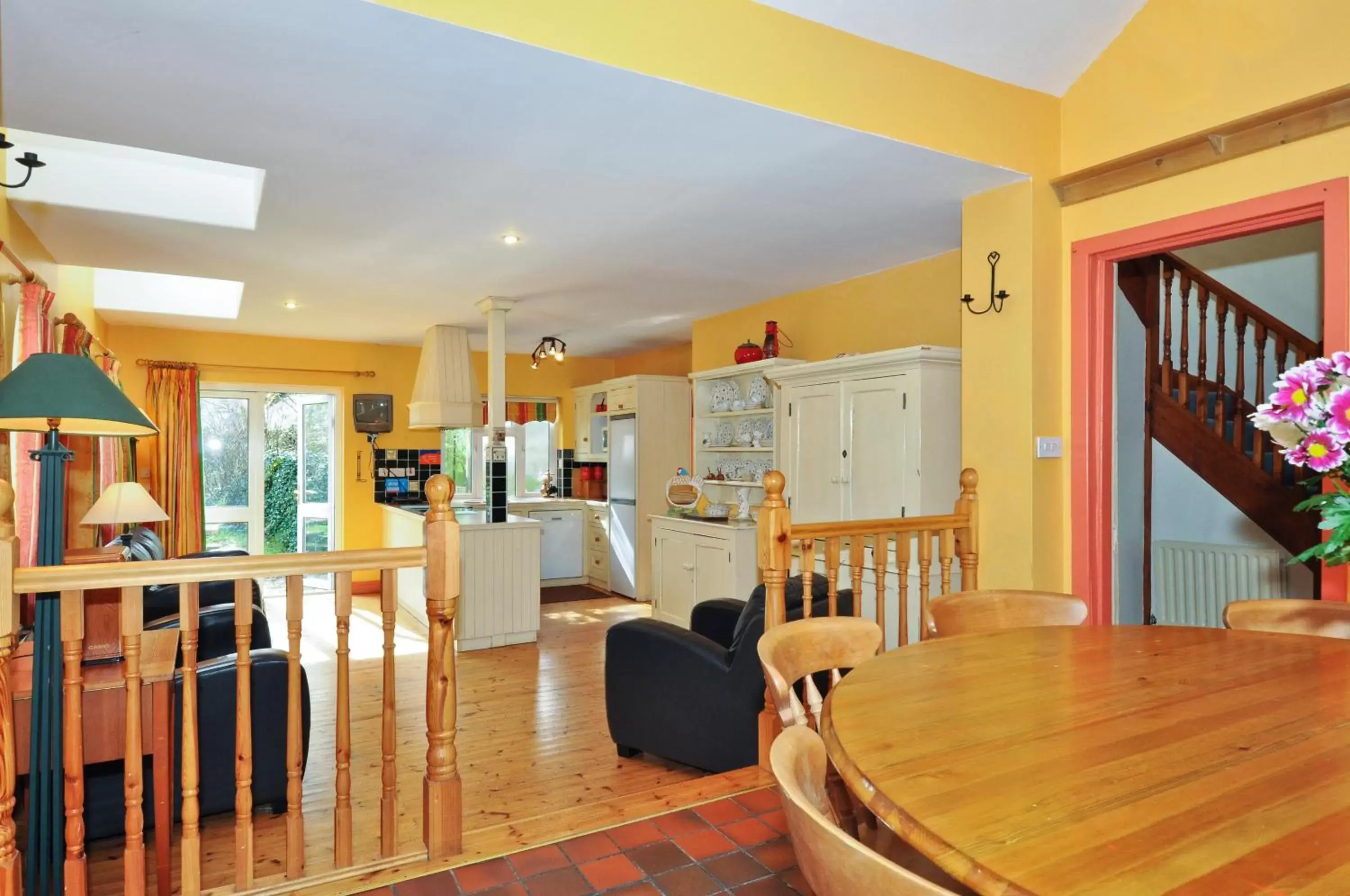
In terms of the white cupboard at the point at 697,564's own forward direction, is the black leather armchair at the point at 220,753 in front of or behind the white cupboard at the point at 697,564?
in front

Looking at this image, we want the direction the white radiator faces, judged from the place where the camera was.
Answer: facing the viewer and to the left of the viewer

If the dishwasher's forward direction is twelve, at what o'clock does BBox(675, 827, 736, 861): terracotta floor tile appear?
The terracotta floor tile is roughly at 12 o'clock from the dishwasher.

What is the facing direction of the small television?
toward the camera

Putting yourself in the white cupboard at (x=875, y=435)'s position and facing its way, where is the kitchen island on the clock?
The kitchen island is roughly at 2 o'clock from the white cupboard.

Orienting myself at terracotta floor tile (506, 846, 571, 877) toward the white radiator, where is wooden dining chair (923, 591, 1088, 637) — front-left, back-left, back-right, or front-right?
front-right

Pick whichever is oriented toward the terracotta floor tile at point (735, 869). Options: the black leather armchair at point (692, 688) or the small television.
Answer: the small television

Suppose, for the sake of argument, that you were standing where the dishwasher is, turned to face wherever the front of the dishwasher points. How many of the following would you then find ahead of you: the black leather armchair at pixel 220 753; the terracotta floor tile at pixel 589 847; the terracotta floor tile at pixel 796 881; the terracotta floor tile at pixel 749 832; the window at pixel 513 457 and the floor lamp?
5

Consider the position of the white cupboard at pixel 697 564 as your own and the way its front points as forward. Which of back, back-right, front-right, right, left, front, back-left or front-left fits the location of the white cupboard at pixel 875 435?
left

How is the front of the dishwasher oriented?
toward the camera

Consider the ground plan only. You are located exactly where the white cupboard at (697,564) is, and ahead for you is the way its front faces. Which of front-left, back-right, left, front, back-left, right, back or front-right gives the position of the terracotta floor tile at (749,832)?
front-left

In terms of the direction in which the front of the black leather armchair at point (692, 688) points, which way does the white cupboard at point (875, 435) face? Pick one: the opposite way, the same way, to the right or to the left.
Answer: to the left

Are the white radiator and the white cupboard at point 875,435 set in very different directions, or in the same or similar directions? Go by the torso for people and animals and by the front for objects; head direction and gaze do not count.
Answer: same or similar directions

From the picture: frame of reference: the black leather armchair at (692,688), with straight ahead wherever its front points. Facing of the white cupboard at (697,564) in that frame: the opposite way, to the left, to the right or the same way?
to the left

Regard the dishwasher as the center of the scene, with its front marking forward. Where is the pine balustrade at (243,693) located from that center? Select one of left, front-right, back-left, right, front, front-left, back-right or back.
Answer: front

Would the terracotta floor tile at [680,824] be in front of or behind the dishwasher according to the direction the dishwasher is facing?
in front

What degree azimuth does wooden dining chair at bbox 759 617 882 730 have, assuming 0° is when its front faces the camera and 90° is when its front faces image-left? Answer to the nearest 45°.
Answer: approximately 315°

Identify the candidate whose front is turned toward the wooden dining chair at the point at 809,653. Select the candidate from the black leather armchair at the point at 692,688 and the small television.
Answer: the small television
